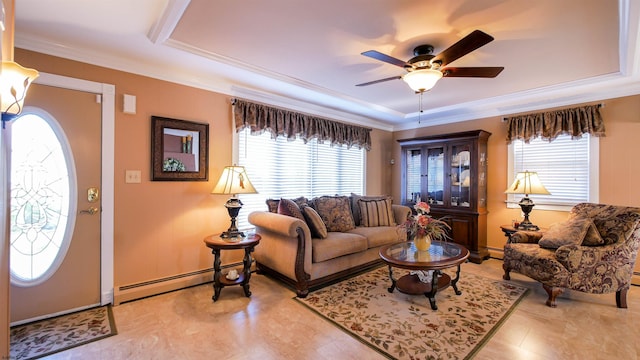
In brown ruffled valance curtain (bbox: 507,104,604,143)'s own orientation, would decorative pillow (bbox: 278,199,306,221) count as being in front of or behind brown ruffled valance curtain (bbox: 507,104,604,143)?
in front

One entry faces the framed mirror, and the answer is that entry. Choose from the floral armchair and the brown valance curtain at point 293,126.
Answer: the floral armchair

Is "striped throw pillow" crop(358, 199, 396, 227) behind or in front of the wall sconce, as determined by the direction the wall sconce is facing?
in front

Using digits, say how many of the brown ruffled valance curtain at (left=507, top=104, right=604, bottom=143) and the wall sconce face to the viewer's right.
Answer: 1

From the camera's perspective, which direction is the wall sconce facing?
to the viewer's right

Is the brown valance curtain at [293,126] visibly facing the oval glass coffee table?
yes

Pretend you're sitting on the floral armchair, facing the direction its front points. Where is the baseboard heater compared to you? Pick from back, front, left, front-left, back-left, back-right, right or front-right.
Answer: front

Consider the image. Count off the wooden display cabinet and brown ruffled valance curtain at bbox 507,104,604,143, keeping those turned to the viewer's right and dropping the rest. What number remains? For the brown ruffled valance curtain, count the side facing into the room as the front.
0

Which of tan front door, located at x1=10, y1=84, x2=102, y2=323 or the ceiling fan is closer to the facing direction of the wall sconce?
the ceiling fan

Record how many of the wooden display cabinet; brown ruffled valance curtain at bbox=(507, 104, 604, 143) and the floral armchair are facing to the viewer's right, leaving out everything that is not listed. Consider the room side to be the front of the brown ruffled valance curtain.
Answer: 0

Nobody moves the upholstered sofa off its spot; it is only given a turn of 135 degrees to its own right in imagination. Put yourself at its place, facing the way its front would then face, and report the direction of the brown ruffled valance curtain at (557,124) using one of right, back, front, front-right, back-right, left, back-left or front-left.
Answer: back

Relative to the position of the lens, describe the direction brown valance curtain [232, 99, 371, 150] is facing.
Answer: facing the viewer and to the right of the viewer

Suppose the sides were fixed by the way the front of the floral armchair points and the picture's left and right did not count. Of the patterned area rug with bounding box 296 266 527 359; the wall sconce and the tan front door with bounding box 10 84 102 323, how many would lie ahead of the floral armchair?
3

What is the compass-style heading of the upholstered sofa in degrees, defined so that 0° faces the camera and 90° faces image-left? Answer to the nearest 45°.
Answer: approximately 315°

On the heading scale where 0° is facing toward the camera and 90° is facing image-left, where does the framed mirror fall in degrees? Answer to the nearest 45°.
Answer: approximately 315°

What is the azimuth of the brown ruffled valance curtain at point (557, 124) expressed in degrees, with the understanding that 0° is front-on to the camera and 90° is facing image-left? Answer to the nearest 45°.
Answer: approximately 45°

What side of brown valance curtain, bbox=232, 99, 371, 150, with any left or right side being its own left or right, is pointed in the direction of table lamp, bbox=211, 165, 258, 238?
right
